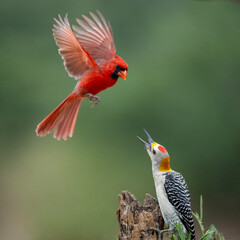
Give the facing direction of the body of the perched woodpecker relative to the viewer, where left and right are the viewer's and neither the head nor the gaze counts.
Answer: facing to the left of the viewer
